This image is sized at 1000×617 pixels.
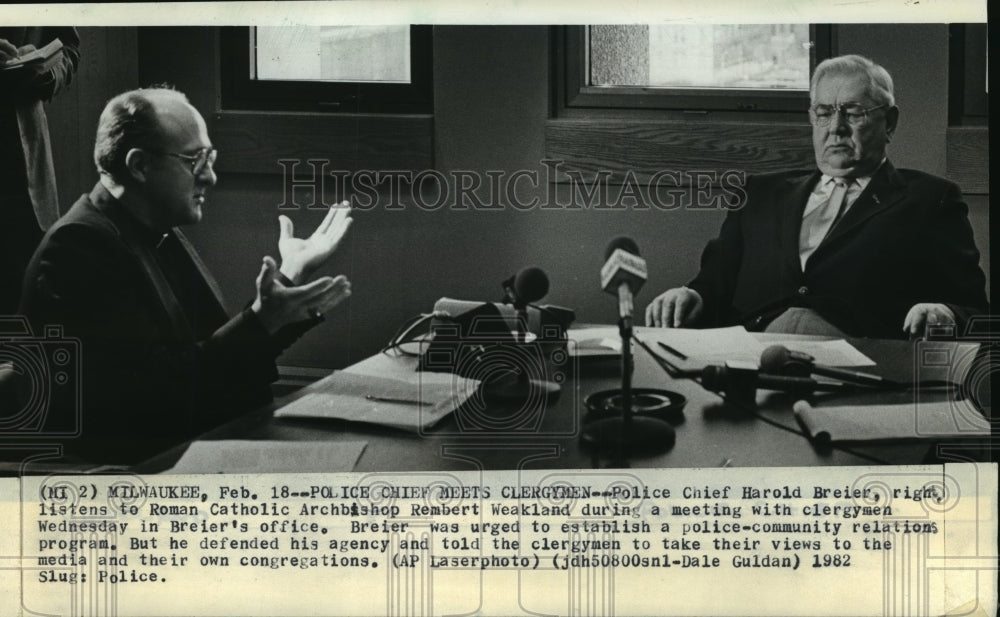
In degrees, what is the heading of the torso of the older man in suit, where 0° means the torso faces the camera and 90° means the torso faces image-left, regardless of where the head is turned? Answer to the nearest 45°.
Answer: approximately 45°

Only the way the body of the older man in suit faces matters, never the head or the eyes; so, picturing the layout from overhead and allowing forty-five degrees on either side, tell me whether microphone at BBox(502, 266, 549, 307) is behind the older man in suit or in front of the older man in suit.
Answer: in front

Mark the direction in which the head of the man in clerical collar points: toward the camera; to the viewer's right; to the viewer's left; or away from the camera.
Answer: to the viewer's right

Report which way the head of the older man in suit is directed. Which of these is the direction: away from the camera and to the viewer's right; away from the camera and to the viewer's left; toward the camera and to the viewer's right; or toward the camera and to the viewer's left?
toward the camera and to the viewer's left
